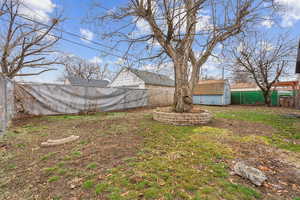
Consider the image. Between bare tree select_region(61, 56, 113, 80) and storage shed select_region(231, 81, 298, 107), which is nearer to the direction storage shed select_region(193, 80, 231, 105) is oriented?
the storage shed

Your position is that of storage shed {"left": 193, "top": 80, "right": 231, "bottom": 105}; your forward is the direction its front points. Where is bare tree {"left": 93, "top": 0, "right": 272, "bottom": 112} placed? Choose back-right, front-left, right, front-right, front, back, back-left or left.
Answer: right

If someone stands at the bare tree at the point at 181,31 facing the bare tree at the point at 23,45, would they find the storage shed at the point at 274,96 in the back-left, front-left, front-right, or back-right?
back-right

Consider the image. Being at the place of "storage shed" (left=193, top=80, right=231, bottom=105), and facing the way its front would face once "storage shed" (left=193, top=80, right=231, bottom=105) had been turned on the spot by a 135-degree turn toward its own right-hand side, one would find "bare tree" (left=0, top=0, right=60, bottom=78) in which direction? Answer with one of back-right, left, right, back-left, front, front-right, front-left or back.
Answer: front

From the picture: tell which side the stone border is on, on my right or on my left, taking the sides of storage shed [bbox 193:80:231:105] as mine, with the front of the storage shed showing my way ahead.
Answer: on my right
